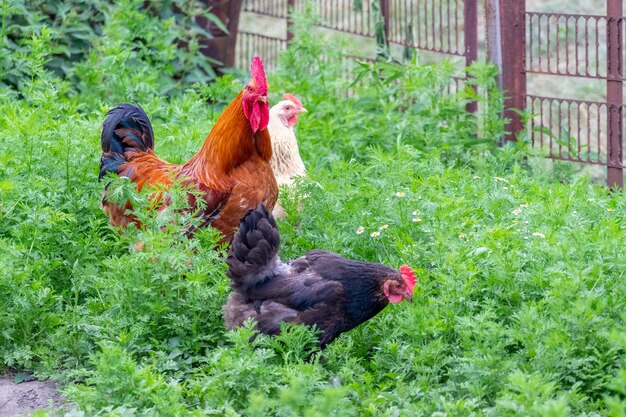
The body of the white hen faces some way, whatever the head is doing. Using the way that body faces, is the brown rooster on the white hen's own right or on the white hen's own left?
on the white hen's own right

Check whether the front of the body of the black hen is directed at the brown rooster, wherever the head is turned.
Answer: no

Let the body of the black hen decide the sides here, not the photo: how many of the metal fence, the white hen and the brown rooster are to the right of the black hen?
0

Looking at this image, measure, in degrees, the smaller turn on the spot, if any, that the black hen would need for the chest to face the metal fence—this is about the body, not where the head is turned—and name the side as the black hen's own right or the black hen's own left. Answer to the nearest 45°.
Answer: approximately 45° to the black hen's own left

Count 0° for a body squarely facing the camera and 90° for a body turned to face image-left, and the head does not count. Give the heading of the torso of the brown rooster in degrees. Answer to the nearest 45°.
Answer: approximately 315°

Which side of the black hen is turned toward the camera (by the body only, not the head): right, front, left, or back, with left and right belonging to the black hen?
right

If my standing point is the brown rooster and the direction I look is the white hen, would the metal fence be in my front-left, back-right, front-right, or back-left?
front-left

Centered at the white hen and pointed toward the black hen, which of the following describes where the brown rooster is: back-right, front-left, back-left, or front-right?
front-right

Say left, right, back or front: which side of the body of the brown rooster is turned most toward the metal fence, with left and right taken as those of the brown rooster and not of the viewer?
left

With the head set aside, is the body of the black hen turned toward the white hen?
no

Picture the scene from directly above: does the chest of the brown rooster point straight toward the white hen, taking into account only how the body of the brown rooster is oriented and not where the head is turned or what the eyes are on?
no
